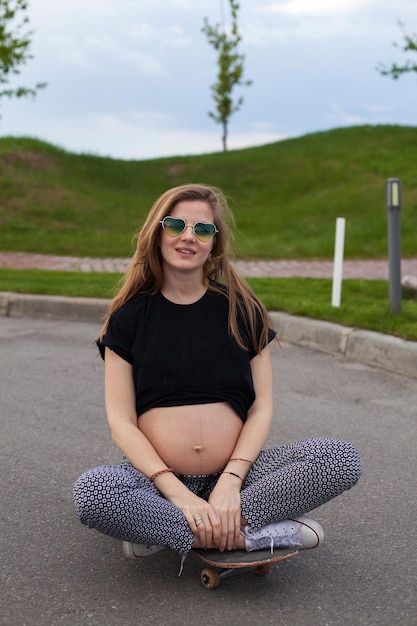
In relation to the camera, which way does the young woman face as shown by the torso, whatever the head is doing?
toward the camera

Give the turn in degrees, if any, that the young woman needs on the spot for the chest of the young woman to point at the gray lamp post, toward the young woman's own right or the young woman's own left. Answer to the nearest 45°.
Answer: approximately 180°
